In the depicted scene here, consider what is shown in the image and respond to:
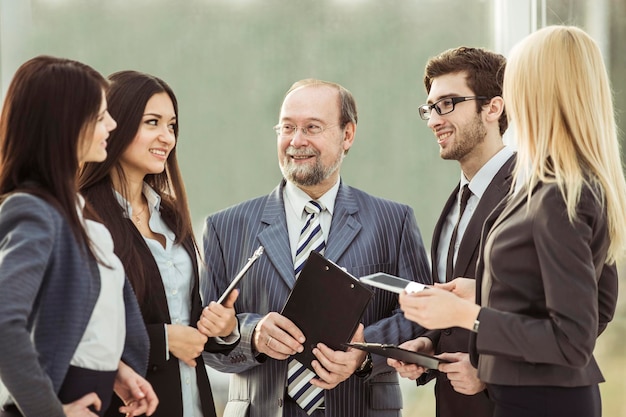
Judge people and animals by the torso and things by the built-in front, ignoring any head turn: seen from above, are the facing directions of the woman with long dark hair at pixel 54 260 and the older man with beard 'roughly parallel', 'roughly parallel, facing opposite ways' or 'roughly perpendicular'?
roughly perpendicular

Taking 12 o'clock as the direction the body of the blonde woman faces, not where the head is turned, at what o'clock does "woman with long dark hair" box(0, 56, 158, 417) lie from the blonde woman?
The woman with long dark hair is roughly at 11 o'clock from the blonde woman.

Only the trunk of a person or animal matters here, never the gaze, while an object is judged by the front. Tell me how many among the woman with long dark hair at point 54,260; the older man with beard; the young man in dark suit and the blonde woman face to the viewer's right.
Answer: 1

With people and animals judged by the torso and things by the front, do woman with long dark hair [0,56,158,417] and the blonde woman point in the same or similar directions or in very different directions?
very different directions

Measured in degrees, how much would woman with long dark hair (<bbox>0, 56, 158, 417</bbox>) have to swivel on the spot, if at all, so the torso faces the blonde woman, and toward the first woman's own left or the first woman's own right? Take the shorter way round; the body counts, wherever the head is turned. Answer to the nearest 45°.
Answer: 0° — they already face them

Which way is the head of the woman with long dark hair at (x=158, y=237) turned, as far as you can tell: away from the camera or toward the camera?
toward the camera

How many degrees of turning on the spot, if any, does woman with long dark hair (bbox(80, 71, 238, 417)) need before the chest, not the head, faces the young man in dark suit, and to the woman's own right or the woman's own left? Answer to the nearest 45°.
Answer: approximately 45° to the woman's own left

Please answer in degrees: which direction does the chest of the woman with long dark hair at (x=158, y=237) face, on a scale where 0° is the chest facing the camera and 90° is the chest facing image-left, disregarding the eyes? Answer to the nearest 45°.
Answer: approximately 315°

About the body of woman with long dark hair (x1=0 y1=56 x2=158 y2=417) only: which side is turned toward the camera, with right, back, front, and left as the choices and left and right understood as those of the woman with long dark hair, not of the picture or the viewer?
right

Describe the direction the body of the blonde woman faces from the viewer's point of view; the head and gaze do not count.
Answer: to the viewer's left

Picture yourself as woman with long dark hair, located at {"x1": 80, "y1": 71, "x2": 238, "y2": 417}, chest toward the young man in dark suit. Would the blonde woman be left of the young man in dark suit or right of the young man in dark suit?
right

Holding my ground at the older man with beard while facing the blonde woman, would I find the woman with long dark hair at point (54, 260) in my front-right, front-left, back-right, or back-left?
front-right

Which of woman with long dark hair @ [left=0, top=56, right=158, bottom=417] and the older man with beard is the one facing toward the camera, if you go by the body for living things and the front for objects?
the older man with beard

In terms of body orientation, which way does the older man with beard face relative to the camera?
toward the camera
